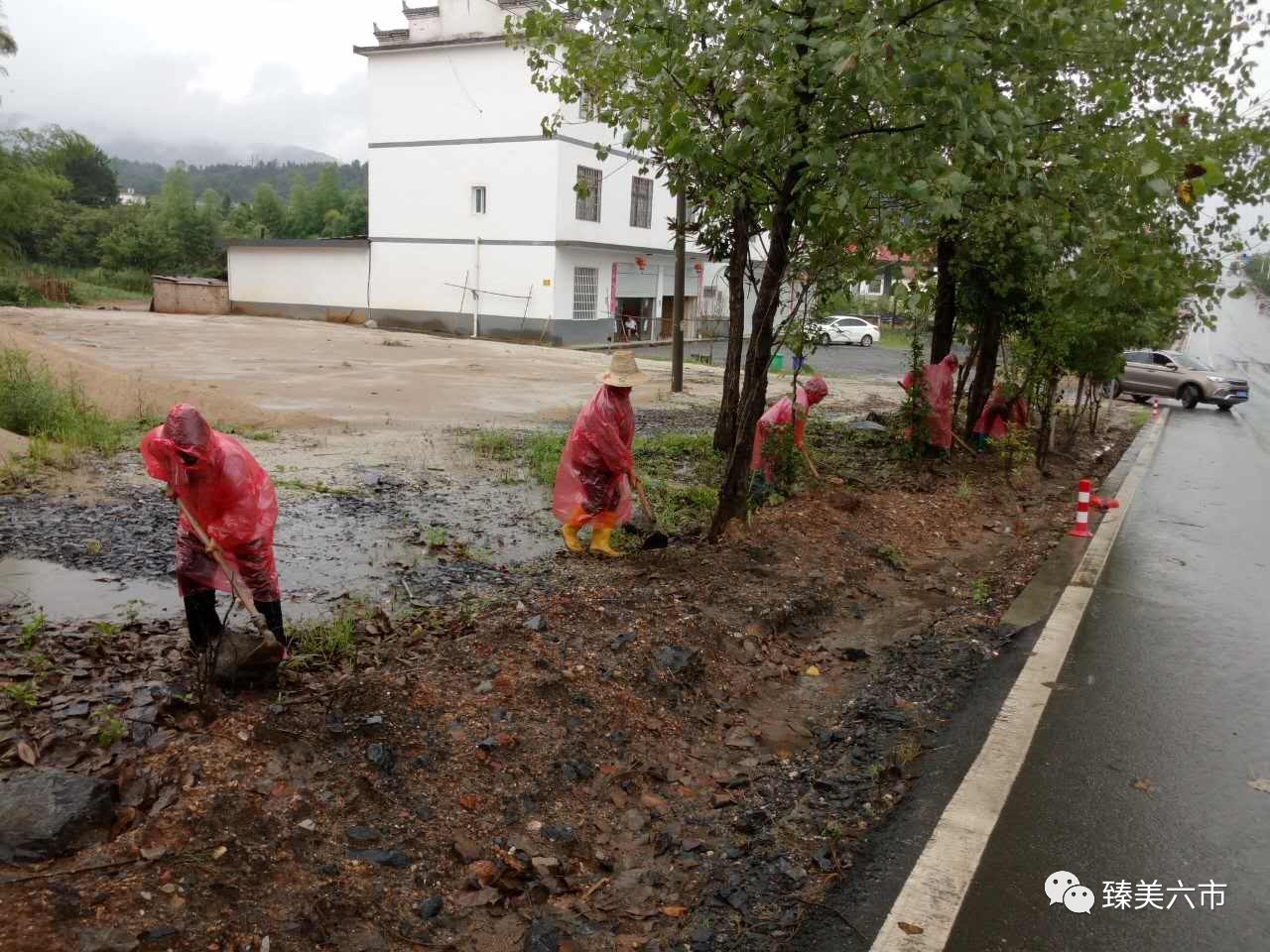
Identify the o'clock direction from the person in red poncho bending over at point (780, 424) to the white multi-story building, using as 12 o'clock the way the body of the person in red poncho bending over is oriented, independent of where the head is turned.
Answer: The white multi-story building is roughly at 8 o'clock from the person in red poncho bending over.

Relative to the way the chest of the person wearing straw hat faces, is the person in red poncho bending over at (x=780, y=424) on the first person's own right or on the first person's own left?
on the first person's own left

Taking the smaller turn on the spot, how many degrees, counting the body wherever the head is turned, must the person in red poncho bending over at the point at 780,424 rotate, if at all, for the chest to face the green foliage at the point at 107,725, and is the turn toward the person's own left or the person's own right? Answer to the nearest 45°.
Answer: approximately 135° to the person's own right

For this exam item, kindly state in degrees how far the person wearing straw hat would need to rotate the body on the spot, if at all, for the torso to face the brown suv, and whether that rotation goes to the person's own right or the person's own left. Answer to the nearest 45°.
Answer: approximately 45° to the person's own left

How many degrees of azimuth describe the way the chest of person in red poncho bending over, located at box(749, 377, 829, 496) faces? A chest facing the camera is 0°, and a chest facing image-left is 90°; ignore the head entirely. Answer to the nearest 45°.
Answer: approximately 270°

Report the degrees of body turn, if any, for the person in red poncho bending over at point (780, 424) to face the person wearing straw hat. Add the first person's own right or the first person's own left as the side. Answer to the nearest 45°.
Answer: approximately 135° to the first person's own right

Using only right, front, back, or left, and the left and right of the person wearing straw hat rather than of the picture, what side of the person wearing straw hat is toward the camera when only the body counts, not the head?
right

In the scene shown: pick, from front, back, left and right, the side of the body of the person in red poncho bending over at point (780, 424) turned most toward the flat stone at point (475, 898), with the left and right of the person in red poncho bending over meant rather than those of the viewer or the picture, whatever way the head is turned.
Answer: right

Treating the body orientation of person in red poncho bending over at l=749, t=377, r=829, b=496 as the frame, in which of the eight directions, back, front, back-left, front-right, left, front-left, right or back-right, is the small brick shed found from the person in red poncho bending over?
back-left

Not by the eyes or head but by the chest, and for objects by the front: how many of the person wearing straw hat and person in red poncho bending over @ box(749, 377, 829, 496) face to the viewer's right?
2

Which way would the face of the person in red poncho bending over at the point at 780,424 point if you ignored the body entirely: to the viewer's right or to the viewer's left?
to the viewer's right

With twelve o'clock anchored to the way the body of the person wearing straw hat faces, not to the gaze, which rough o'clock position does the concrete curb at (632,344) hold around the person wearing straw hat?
The concrete curb is roughly at 9 o'clock from the person wearing straw hat.
